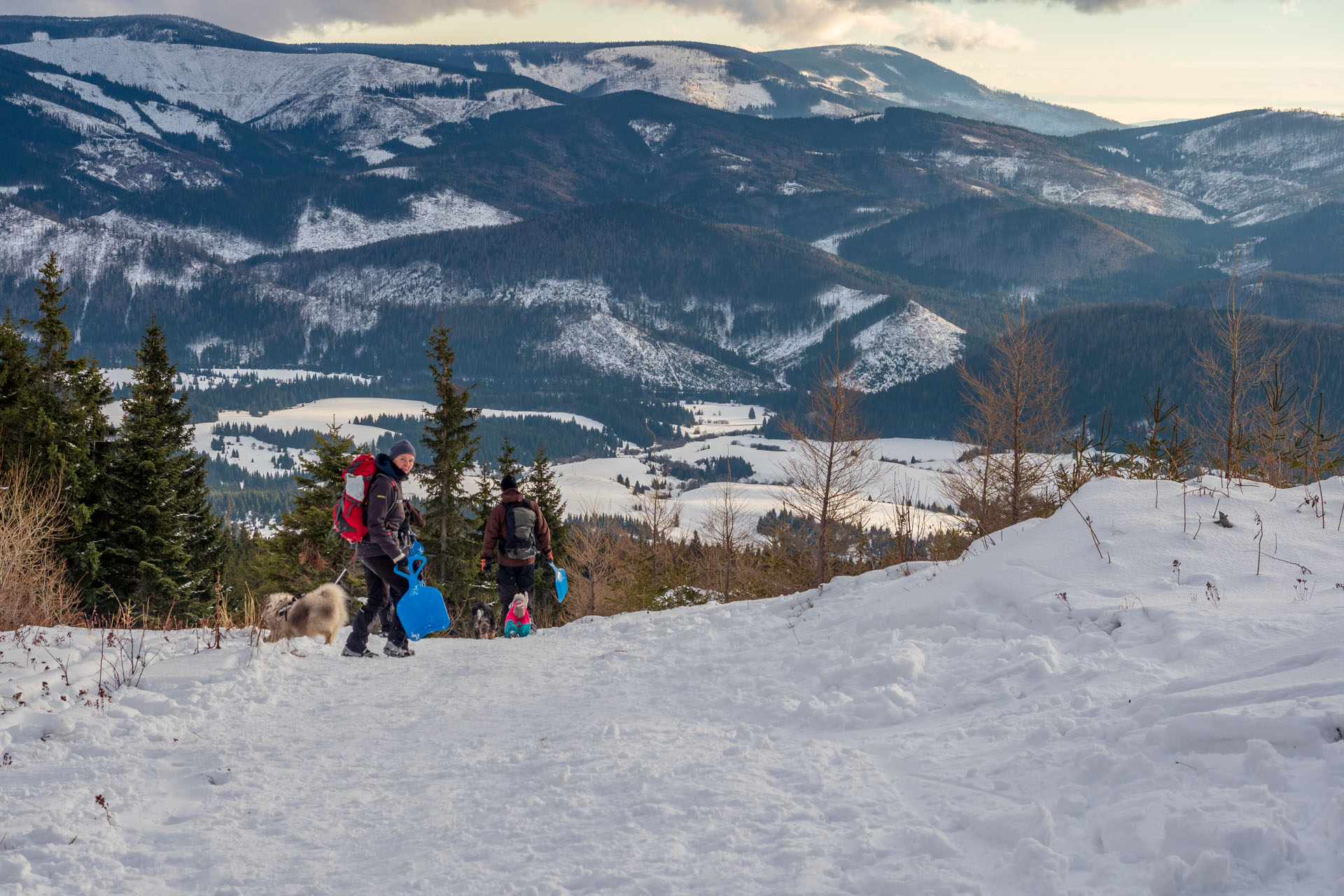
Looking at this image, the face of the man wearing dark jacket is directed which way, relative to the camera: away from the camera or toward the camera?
away from the camera

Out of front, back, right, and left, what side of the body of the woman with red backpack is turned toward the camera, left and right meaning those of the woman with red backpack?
right

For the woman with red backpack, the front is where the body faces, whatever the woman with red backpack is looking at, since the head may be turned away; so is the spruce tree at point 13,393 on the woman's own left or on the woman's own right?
on the woman's own left

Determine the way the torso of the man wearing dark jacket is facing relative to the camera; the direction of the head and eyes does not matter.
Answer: away from the camera
